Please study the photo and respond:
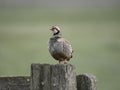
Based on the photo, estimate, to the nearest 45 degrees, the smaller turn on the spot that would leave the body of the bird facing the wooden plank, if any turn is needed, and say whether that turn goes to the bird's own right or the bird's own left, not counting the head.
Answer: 0° — it already faces it

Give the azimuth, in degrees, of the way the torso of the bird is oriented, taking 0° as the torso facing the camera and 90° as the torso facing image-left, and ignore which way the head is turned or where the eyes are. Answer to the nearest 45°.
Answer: approximately 45°
